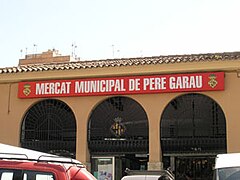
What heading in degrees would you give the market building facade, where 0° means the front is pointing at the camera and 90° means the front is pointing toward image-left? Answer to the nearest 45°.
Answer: approximately 0°

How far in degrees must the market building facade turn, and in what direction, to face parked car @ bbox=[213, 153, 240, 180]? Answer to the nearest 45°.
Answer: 0° — it already faces it

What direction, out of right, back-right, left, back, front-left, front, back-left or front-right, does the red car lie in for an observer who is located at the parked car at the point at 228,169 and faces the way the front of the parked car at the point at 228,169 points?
front-right

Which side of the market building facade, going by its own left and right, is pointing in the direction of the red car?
front

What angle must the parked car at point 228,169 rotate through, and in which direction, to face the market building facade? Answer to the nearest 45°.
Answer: approximately 135° to its right
